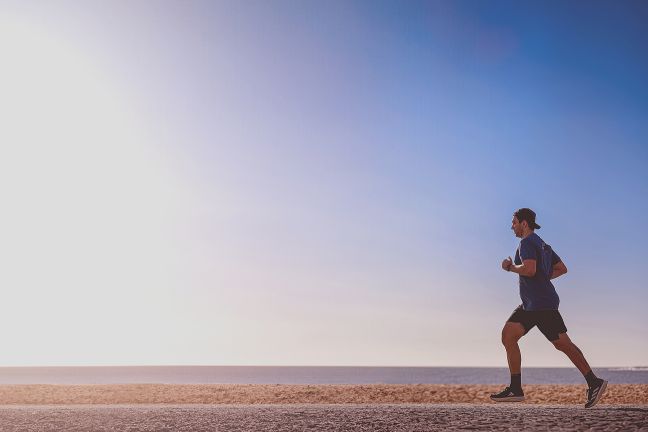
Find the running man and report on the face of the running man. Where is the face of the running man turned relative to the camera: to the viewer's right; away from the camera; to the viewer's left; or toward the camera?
to the viewer's left

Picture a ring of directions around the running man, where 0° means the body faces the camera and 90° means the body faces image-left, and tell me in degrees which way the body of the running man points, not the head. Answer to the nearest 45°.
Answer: approximately 90°
